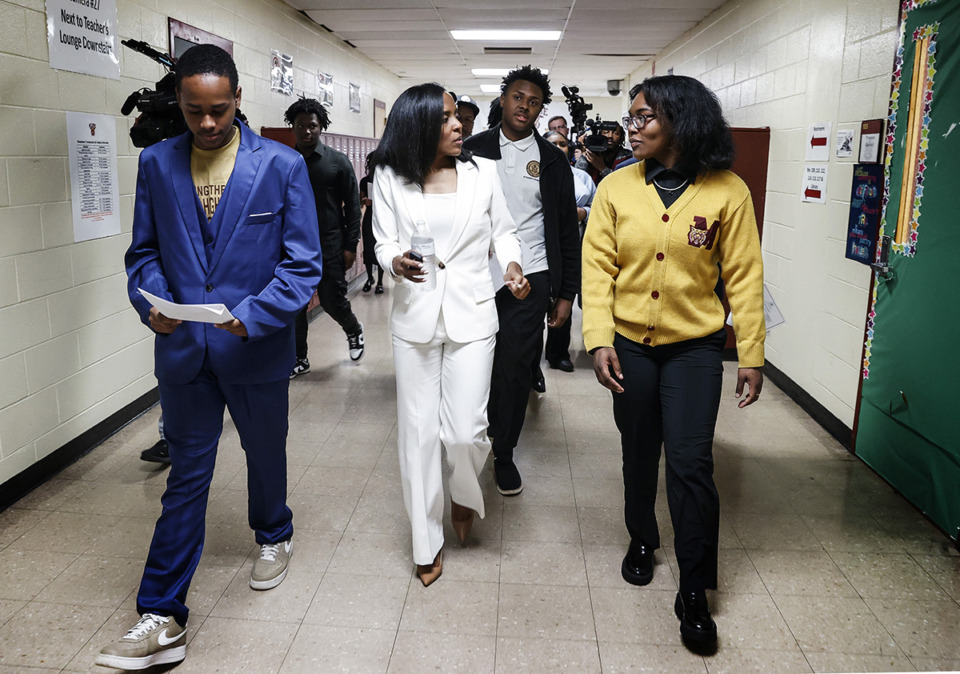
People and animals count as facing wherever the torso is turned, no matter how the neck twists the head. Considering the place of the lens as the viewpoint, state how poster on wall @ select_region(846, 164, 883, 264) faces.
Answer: facing the viewer and to the left of the viewer

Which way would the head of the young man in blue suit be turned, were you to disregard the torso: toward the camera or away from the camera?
toward the camera

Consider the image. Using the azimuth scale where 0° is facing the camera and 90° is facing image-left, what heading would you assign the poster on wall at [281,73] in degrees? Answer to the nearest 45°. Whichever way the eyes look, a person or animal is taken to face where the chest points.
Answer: approximately 315°

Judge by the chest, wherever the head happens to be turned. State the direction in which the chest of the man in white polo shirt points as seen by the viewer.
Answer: toward the camera

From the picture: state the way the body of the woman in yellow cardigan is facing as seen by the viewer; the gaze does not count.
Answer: toward the camera

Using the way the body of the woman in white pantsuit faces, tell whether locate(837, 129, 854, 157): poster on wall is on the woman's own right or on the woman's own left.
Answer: on the woman's own left

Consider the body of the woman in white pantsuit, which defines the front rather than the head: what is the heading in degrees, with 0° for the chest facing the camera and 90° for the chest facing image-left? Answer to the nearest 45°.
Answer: approximately 0°

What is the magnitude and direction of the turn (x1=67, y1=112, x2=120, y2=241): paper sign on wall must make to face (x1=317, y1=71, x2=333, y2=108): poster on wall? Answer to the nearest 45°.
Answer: approximately 90° to its left

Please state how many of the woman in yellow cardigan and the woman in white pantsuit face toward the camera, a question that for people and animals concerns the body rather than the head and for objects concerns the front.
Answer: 2

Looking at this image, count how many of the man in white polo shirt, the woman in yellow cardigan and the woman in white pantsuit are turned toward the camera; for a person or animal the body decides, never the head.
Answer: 3

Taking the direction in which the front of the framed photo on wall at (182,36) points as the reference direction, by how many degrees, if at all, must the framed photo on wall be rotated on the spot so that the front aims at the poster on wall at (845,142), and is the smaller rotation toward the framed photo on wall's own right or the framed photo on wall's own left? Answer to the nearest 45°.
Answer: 0° — it already faces it

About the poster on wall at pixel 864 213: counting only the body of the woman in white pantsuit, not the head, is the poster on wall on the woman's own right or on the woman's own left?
on the woman's own left

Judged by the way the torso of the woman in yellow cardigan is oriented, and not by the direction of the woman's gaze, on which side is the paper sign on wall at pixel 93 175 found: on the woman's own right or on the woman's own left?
on the woman's own right

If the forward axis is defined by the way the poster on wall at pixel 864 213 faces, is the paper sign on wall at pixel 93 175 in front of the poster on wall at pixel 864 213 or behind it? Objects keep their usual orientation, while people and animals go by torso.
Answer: in front

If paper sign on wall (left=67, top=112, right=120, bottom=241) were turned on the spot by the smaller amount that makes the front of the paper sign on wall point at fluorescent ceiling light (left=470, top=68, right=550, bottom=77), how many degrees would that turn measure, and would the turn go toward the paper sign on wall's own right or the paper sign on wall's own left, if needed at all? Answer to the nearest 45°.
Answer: approximately 90° to the paper sign on wall's own left

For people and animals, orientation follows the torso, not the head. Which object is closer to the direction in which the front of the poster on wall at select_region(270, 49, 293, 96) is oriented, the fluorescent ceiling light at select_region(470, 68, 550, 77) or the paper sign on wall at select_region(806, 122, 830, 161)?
the paper sign on wall

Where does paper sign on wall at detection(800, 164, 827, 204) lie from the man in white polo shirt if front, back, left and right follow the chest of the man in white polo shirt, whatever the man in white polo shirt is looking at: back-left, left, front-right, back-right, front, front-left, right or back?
back-left

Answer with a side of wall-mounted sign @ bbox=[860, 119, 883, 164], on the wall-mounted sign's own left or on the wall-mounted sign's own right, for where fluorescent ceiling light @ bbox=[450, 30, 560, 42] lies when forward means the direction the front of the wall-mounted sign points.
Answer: on the wall-mounted sign's own right
